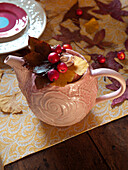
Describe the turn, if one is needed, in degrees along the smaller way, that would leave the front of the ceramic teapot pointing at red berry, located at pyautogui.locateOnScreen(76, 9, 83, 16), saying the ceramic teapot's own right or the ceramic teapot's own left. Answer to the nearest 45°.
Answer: approximately 90° to the ceramic teapot's own right

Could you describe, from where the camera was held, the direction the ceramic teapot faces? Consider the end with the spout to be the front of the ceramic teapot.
facing to the left of the viewer

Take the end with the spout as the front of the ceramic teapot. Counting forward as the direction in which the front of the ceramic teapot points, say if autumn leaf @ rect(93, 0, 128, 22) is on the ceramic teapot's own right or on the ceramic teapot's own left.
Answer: on the ceramic teapot's own right
